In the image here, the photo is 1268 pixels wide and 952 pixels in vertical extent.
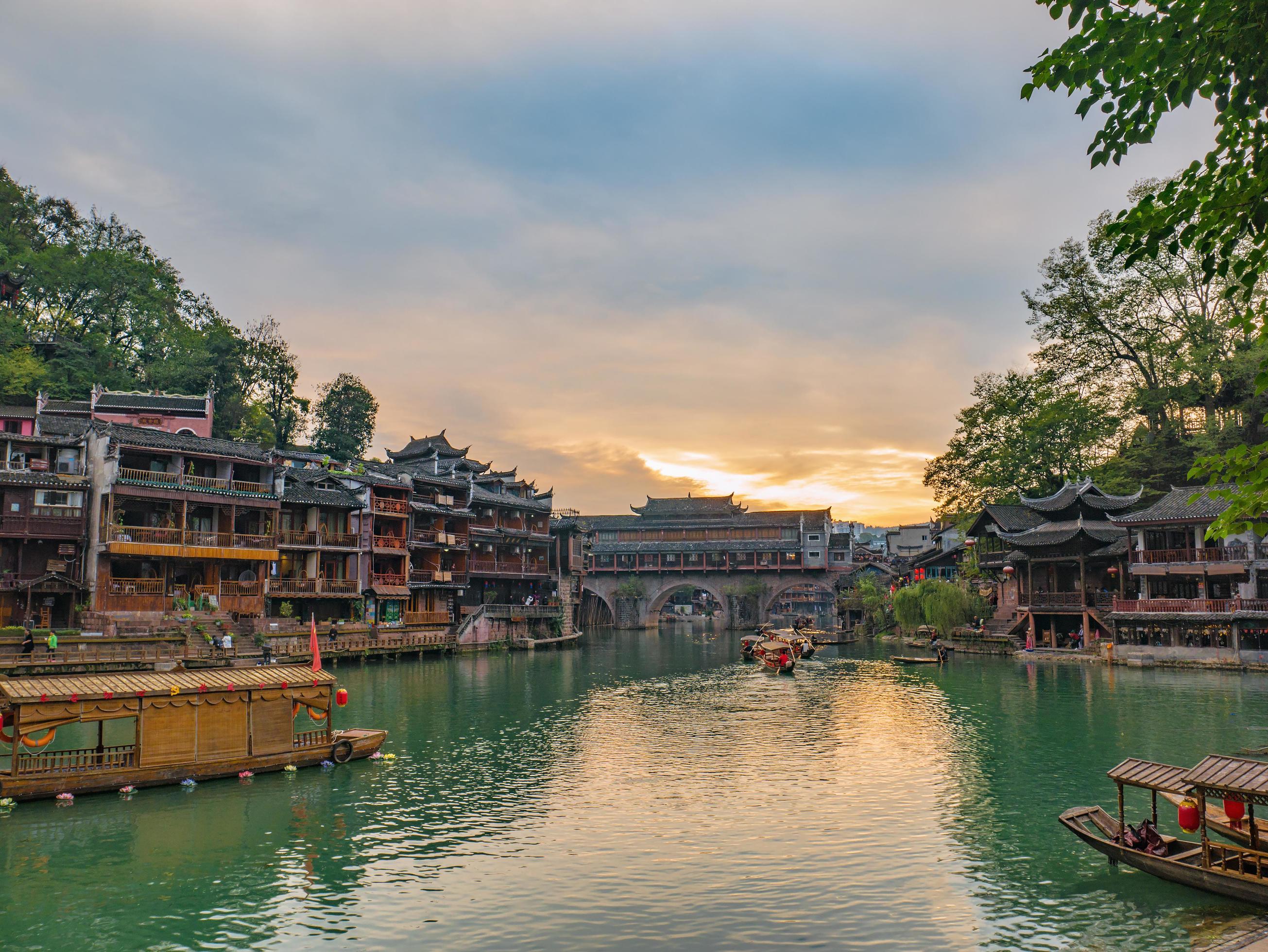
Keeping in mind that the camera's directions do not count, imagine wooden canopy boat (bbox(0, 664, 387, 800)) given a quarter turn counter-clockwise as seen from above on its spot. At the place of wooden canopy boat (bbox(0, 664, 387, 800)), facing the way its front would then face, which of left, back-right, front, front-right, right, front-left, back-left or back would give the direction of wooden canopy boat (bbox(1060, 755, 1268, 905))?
back-right

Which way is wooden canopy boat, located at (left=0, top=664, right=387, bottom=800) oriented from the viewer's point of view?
to the viewer's right

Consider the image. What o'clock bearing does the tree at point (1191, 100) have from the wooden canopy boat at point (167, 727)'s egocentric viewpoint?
The tree is roughly at 2 o'clock from the wooden canopy boat.

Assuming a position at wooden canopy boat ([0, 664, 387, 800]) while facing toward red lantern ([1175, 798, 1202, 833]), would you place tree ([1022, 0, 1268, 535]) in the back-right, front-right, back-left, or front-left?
front-right

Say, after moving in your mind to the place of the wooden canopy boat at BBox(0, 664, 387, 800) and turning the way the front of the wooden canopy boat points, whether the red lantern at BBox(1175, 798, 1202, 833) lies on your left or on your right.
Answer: on your right
